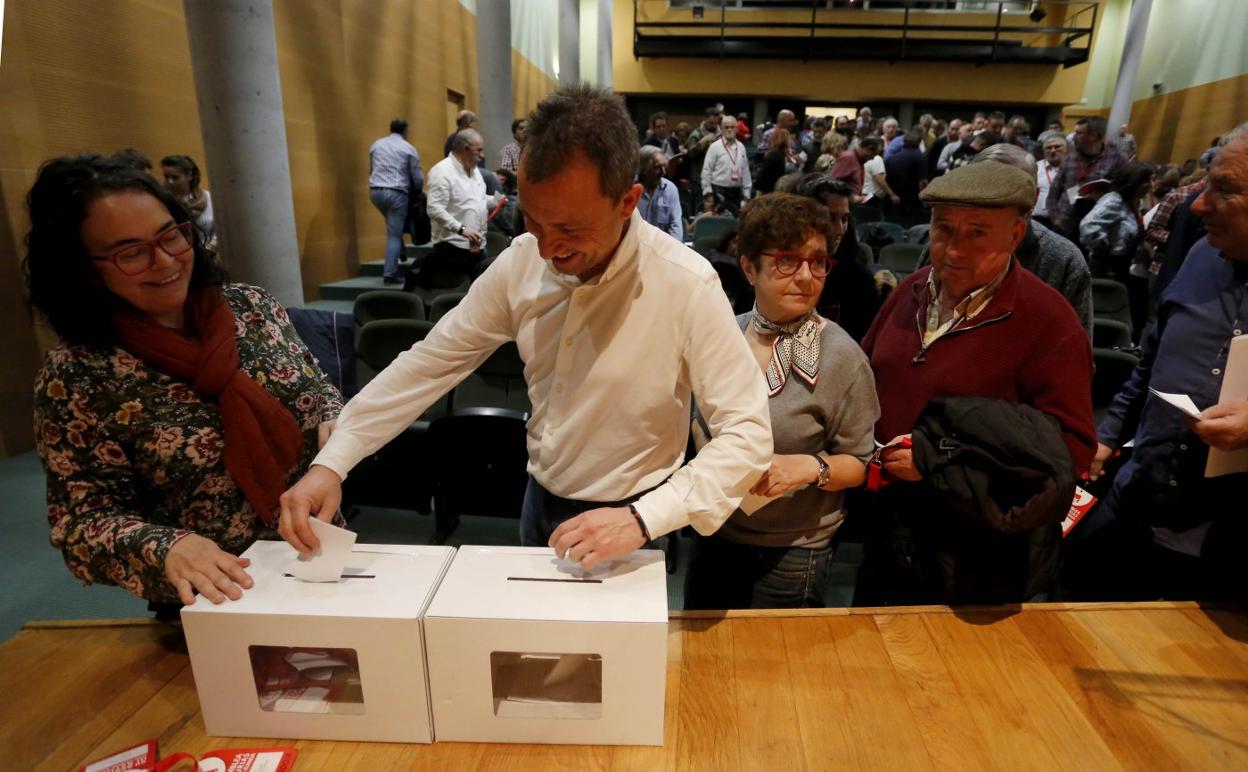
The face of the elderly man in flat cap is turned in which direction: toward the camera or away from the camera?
toward the camera

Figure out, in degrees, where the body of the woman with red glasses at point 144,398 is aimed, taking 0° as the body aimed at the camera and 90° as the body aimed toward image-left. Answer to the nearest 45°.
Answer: approximately 315°

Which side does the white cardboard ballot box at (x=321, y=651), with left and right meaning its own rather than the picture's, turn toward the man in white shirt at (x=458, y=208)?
back

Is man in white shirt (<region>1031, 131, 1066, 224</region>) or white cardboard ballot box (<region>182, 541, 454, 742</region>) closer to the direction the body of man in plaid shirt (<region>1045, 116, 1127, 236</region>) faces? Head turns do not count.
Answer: the white cardboard ballot box

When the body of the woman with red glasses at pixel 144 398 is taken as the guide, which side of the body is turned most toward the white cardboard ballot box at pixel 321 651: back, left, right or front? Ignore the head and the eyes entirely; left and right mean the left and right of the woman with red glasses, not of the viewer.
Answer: front

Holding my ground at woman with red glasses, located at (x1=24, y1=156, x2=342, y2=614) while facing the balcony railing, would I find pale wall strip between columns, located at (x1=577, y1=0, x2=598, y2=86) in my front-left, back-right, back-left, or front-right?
front-left

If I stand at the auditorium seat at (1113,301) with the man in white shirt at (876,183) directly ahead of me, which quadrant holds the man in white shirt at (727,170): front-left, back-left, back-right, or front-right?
front-left

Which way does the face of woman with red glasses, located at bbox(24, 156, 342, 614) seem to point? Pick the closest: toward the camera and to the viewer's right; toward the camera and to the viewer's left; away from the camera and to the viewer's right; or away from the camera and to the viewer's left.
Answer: toward the camera and to the viewer's right

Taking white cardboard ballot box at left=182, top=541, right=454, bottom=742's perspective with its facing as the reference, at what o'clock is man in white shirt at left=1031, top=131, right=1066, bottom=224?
The man in white shirt is roughly at 8 o'clock from the white cardboard ballot box.

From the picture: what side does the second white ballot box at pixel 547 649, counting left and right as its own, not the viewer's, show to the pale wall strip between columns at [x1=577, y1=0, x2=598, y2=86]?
back

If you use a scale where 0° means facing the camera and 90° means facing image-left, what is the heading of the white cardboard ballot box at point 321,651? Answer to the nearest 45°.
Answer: approximately 0°

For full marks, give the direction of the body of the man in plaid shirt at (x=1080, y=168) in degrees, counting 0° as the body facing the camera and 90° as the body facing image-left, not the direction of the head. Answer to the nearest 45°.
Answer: approximately 45°

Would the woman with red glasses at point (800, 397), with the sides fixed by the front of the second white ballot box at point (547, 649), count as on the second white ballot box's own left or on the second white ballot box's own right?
on the second white ballot box's own left

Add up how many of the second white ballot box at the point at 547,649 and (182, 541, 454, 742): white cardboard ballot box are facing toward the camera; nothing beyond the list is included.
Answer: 2

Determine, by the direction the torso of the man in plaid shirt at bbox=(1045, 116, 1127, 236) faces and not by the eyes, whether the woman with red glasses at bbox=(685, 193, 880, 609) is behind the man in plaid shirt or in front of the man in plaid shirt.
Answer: in front

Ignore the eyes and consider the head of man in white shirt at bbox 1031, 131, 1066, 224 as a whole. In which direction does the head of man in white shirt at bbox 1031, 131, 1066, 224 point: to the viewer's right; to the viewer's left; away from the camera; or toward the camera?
toward the camera

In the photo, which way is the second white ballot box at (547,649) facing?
toward the camera
